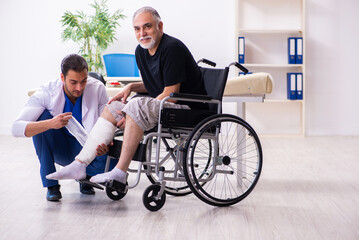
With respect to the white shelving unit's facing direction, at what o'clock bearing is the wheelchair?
The wheelchair is roughly at 12 o'clock from the white shelving unit.

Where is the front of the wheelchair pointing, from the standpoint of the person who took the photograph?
facing the viewer and to the left of the viewer

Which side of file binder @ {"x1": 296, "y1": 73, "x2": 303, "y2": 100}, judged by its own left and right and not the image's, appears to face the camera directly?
front

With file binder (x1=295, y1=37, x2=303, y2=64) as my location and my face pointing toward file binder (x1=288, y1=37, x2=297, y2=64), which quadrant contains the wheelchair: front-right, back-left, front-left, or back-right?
front-left

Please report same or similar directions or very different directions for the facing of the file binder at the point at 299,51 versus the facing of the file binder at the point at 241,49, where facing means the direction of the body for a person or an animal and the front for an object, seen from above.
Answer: same or similar directions

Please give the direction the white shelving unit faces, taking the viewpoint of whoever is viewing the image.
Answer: facing the viewer

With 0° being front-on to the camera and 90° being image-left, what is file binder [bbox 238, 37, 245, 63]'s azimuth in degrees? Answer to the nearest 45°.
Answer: approximately 0°

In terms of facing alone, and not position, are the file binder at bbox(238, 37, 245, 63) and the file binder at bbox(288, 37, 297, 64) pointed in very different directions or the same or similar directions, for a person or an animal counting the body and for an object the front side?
same or similar directions

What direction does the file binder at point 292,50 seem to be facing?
toward the camera

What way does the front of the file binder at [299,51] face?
toward the camera

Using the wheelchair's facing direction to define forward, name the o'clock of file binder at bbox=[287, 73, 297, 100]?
The file binder is roughly at 5 o'clock from the wheelchair.

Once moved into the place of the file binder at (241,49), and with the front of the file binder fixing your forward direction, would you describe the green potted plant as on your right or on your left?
on your right

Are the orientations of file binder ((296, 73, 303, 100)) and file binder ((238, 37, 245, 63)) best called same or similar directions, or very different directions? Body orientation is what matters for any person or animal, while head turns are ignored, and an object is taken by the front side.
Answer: same or similar directions

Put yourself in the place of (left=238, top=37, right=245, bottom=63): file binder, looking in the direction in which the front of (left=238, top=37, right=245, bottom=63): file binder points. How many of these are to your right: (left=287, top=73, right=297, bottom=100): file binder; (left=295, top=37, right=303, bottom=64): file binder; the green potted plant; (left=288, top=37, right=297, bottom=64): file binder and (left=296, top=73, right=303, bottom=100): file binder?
1
